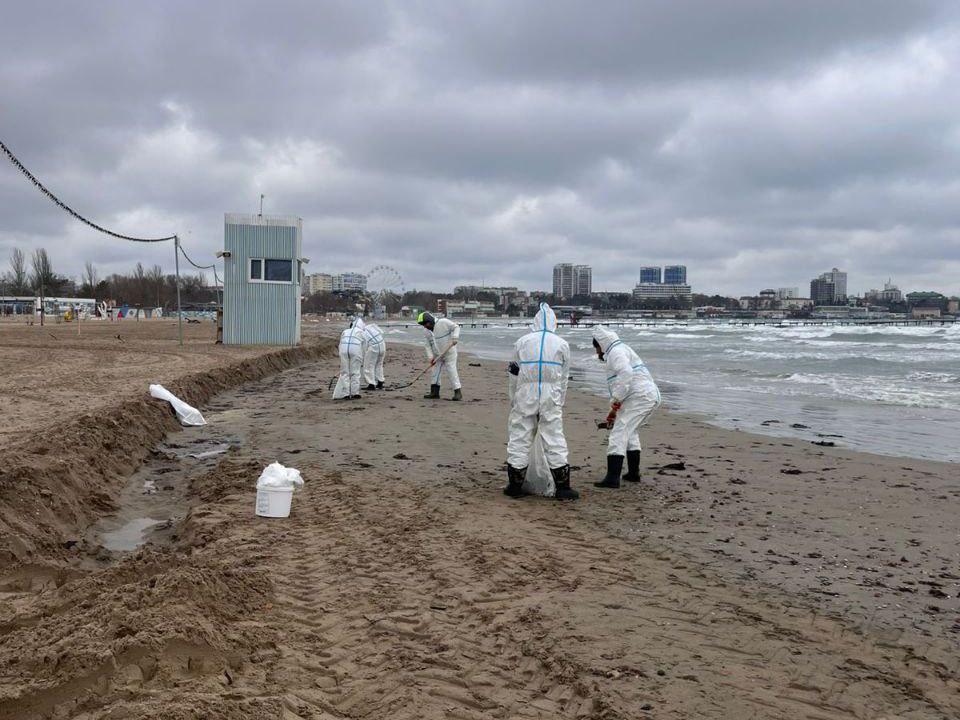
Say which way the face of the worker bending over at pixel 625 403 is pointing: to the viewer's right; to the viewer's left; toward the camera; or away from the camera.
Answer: to the viewer's left

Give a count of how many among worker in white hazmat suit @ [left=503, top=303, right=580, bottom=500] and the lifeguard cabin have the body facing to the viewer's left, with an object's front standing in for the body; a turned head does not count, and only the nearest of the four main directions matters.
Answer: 0

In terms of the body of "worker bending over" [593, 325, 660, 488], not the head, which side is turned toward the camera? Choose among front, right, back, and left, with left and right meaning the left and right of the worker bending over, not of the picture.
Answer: left

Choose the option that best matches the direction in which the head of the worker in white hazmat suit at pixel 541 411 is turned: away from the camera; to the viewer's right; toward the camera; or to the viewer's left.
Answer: away from the camera

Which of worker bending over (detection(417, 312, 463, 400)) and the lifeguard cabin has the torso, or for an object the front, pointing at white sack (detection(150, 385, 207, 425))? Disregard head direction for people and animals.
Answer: the worker bending over

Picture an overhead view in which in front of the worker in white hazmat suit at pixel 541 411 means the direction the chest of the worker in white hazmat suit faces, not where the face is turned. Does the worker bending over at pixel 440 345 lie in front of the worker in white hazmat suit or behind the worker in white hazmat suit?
in front

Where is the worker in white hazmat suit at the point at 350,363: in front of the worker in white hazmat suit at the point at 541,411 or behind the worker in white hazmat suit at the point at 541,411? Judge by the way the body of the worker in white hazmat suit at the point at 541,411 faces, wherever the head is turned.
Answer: in front

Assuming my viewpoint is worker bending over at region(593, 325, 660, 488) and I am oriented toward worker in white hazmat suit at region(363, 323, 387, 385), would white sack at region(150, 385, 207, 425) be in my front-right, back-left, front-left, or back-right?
front-left

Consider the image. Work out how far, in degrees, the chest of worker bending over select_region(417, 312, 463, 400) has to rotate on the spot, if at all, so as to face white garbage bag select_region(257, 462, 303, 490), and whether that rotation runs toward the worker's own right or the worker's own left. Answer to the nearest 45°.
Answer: approximately 45° to the worker's own left

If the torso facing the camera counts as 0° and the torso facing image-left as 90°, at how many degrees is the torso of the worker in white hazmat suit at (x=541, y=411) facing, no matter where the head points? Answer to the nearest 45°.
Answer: approximately 180°

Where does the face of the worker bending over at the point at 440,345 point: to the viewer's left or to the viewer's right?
to the viewer's left

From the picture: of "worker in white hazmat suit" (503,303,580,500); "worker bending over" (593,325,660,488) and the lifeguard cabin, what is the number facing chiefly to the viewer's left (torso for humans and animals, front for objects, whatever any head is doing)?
1
